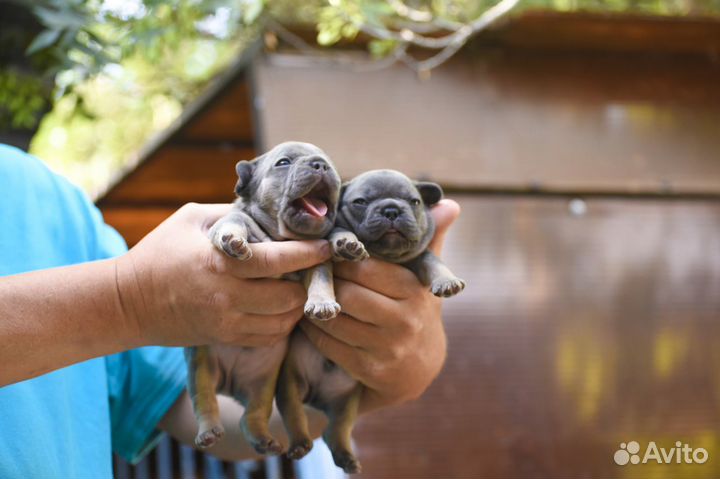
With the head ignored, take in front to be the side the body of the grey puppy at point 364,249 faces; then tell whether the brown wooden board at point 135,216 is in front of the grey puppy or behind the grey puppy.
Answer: behind

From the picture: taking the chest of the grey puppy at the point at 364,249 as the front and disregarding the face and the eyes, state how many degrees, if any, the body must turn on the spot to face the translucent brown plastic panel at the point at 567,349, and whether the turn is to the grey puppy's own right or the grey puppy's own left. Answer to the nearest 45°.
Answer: approximately 135° to the grey puppy's own left

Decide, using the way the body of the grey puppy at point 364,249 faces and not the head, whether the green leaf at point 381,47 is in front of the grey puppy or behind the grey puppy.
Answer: behind

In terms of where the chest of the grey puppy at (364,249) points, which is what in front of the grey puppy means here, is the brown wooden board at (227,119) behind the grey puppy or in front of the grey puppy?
behind

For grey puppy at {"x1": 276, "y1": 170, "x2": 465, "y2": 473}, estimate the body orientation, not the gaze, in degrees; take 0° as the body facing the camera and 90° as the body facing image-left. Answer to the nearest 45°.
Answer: approximately 0°

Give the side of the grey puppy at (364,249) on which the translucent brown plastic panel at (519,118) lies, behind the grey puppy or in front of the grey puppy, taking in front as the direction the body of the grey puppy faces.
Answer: behind

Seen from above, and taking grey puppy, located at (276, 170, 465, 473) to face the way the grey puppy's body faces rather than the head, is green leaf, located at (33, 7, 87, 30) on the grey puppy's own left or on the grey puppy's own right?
on the grey puppy's own right

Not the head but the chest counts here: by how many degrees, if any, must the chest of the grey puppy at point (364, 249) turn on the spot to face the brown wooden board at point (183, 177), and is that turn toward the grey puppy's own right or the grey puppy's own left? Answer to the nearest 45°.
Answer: approximately 135° to the grey puppy's own right

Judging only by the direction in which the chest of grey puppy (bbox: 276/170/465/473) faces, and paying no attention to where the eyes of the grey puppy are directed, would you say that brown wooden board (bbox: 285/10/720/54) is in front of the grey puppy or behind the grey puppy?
behind
